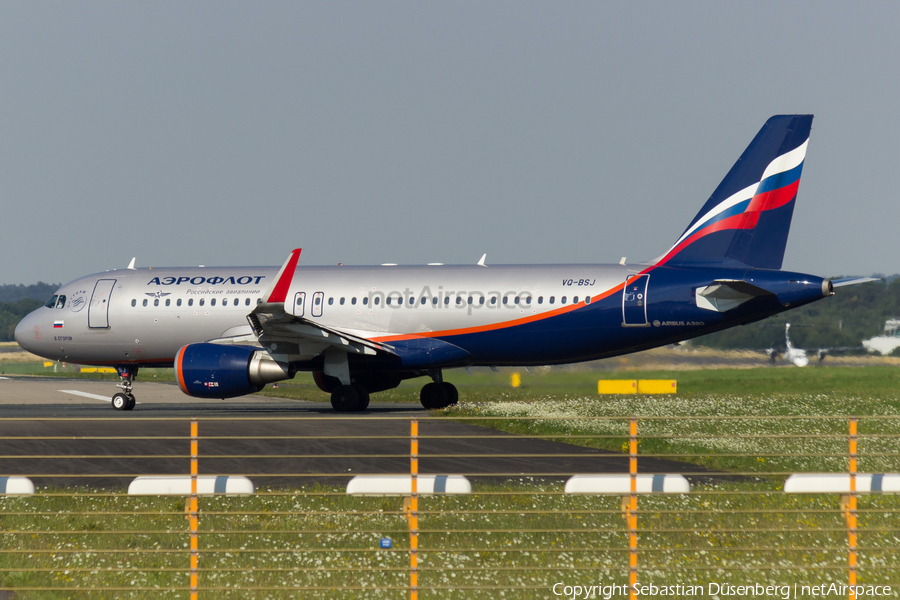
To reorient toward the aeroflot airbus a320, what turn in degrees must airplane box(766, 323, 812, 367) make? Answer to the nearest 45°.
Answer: approximately 45° to its right

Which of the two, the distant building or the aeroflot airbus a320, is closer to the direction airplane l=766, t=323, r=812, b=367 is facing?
the aeroflot airbus a320

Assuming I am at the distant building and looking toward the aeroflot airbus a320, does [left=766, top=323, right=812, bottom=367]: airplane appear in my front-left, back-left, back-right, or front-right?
front-right

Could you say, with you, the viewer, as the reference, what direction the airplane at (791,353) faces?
facing the viewer

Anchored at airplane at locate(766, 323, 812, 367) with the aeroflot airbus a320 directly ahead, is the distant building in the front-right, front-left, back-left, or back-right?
back-left

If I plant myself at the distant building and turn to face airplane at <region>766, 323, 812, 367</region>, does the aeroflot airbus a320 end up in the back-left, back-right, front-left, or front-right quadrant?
front-left

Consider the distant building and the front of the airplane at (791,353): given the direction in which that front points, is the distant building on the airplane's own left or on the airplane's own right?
on the airplane's own left
